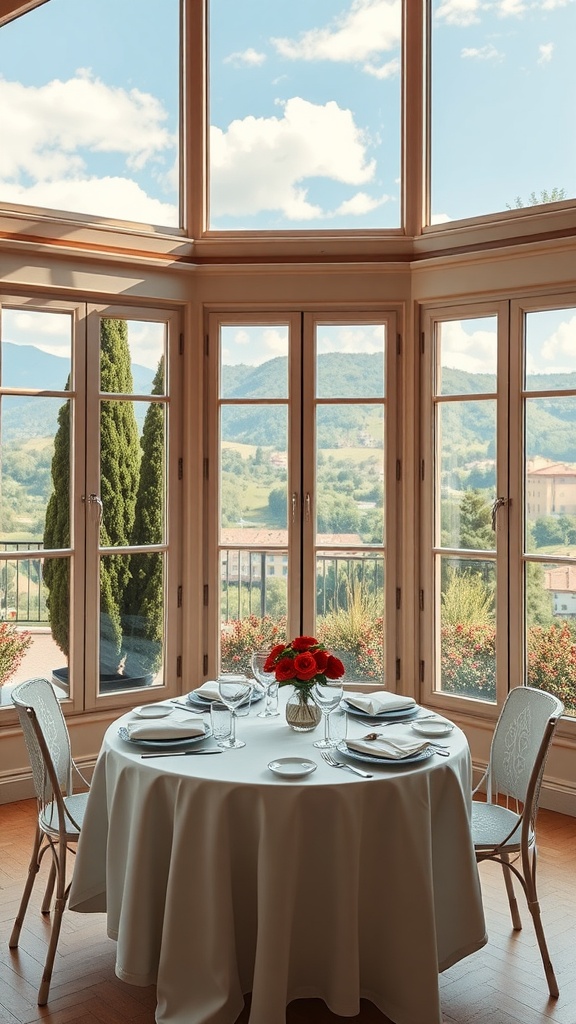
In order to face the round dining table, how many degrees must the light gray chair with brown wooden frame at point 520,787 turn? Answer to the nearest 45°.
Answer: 0° — it already faces it

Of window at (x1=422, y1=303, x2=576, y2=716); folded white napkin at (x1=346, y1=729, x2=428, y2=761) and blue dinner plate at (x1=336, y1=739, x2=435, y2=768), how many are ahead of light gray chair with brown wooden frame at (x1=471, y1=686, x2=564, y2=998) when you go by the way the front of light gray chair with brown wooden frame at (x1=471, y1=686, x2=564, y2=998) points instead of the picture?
2

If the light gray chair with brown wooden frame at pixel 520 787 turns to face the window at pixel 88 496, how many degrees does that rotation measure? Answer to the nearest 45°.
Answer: approximately 90° to its right

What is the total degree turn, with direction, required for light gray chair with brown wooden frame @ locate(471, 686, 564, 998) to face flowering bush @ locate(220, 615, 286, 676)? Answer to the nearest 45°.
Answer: approximately 90° to its right

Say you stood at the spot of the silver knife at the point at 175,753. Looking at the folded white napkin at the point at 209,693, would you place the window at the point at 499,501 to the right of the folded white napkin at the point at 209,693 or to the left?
right

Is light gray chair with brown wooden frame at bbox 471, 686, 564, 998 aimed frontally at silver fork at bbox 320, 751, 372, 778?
yes

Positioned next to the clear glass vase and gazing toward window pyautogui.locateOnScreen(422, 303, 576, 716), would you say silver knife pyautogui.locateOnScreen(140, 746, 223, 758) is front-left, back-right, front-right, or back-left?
back-left

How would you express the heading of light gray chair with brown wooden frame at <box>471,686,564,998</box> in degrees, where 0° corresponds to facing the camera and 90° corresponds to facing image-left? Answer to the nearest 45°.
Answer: approximately 45°

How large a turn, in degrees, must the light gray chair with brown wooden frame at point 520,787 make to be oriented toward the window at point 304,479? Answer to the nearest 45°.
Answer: approximately 90° to its right

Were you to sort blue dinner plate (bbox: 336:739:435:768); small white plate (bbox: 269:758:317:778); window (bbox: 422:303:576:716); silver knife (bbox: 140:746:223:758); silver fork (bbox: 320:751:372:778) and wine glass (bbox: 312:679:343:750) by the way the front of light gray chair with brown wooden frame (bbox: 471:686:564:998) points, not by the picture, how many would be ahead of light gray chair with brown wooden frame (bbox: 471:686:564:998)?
5
